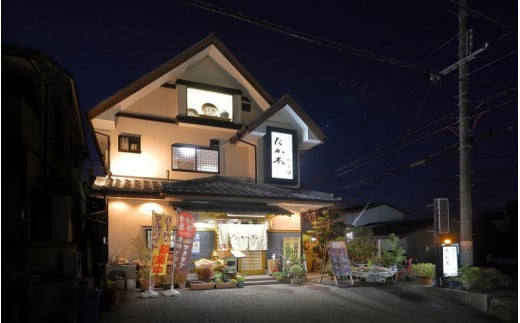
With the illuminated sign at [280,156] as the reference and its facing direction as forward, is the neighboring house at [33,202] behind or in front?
in front

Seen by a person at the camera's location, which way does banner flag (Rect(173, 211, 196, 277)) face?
facing the viewer

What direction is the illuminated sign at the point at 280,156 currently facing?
toward the camera

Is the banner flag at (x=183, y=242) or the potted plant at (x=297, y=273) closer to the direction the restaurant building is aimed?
the banner flag

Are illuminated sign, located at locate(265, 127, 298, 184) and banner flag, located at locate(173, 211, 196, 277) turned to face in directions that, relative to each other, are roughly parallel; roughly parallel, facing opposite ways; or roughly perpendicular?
roughly parallel

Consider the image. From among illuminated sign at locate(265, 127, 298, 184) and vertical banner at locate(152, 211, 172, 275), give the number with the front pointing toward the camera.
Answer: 2

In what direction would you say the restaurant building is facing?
toward the camera

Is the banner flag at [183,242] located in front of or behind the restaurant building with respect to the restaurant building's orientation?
in front

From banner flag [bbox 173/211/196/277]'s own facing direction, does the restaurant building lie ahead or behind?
behind

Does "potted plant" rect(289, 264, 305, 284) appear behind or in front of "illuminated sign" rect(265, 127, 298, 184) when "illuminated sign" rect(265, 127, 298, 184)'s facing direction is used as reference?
in front
